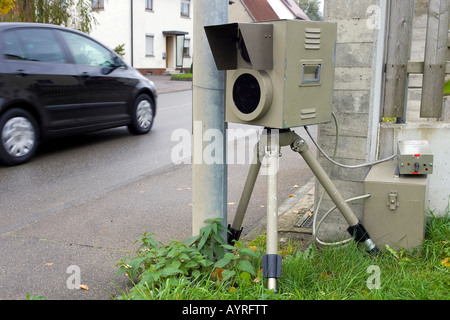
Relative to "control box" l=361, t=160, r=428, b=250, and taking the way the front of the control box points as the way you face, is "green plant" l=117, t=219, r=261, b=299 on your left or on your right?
on your right

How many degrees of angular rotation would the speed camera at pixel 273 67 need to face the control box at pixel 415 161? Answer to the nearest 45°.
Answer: approximately 180°

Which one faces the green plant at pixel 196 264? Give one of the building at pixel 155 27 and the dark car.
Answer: the building

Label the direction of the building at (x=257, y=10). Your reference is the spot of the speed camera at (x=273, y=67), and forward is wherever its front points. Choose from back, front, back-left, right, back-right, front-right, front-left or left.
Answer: back-right

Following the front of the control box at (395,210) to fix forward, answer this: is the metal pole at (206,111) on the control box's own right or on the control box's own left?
on the control box's own right

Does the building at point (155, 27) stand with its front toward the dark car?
yes

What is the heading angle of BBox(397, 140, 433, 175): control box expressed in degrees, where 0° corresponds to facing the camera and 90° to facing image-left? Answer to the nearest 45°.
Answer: approximately 0°

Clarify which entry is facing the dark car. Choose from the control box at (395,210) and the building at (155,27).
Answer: the building

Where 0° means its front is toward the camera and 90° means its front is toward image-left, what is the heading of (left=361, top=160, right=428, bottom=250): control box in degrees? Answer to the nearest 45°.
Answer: approximately 0°

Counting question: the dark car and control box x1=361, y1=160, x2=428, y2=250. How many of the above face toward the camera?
1

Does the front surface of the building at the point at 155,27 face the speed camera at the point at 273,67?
yes

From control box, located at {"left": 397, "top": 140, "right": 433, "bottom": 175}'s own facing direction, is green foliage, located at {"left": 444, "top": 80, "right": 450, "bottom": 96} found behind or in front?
behind
